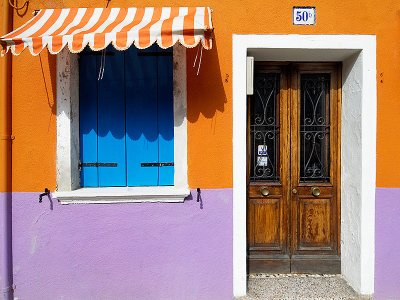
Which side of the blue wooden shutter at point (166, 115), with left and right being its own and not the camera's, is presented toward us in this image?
front

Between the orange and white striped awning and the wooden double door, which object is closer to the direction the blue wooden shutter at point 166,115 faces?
the orange and white striped awning

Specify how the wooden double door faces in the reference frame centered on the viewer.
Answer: facing the viewer

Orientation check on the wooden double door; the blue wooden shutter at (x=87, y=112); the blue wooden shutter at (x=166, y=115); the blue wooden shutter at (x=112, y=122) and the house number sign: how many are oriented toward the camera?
5

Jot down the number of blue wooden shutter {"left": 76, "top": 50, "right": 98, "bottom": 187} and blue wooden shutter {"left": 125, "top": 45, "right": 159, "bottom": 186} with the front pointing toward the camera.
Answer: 2

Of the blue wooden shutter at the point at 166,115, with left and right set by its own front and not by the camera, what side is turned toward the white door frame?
left

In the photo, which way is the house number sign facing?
toward the camera

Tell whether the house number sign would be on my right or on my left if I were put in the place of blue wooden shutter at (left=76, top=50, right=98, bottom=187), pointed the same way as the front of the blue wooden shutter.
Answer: on my left

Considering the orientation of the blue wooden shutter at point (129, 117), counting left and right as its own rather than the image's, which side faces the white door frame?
left

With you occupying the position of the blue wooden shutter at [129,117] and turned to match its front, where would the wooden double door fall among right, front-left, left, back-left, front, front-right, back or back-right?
left

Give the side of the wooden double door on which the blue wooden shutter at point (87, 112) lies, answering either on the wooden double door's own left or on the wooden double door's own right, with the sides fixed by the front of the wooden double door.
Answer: on the wooden double door's own right

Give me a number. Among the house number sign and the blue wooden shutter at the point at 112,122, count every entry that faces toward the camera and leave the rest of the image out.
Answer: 2
